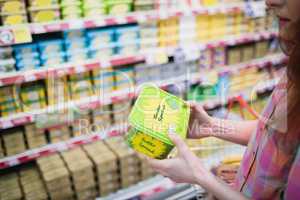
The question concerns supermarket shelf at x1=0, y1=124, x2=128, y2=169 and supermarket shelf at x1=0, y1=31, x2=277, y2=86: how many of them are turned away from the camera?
0

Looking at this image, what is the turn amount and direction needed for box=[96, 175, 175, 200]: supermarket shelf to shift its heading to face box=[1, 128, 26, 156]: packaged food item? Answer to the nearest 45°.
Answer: approximately 135° to its right

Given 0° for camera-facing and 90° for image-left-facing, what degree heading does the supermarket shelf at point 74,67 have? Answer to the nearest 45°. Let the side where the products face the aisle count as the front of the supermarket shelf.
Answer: approximately 315°

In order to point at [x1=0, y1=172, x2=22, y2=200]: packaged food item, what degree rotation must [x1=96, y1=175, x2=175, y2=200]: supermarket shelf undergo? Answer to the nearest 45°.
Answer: approximately 135° to its right

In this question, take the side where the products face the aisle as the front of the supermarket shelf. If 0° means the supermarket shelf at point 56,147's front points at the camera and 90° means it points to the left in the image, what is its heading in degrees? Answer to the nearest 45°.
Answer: approximately 315°

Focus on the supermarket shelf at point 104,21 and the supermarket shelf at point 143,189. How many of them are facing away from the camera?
0

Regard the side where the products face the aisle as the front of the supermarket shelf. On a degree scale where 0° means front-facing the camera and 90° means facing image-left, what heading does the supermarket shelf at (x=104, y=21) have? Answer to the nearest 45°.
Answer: approximately 315°

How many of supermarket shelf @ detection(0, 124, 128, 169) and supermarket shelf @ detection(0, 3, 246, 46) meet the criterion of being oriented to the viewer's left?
0
